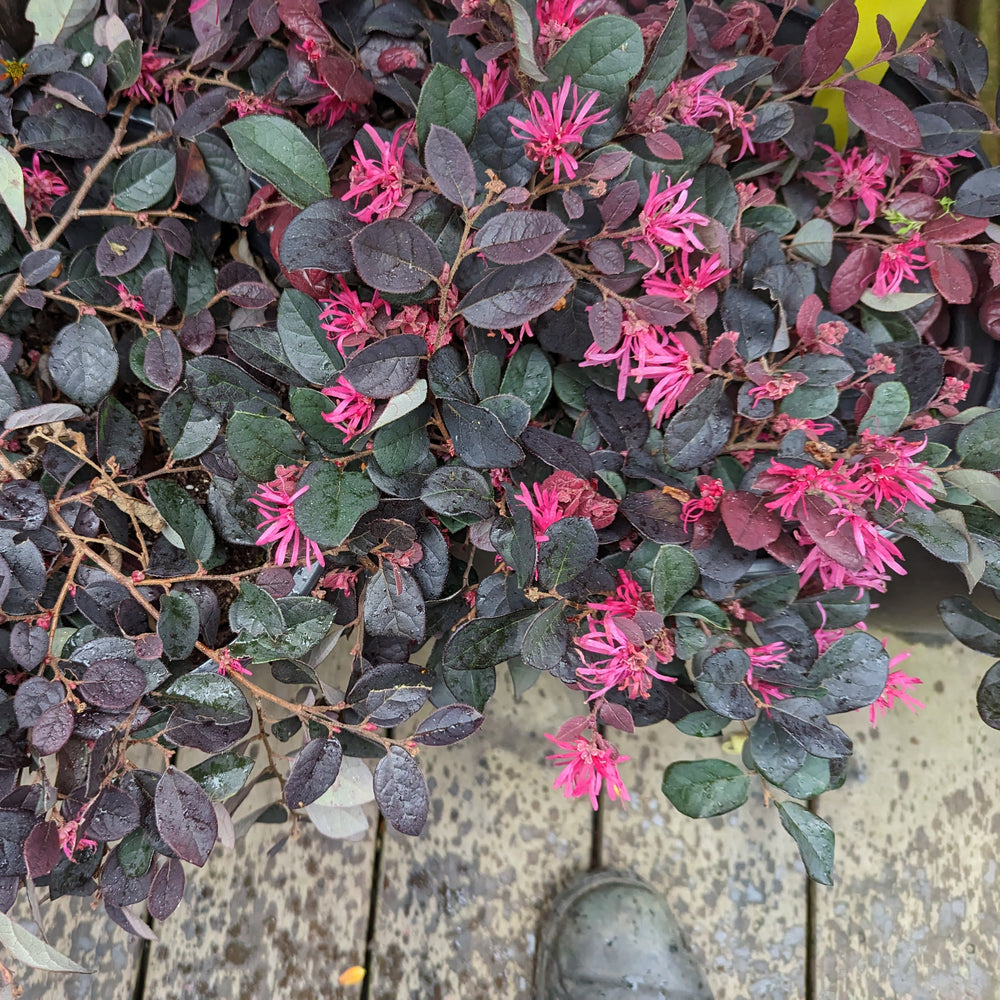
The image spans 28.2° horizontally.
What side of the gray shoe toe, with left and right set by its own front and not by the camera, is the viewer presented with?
back
